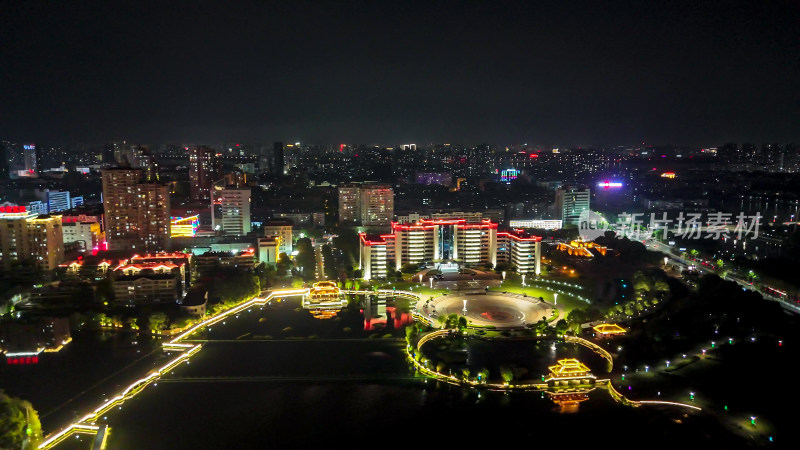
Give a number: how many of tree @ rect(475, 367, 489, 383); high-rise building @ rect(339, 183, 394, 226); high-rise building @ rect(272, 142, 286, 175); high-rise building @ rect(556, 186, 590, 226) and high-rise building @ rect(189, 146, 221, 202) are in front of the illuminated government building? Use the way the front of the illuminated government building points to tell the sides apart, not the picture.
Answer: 1

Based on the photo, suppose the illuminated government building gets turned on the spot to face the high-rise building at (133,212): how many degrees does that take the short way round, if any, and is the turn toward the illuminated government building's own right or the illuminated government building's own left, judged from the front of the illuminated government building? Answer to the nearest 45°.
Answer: approximately 90° to the illuminated government building's own right

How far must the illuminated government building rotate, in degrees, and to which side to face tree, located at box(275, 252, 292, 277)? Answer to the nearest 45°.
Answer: approximately 90° to its right

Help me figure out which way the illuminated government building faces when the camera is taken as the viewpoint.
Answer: facing the viewer

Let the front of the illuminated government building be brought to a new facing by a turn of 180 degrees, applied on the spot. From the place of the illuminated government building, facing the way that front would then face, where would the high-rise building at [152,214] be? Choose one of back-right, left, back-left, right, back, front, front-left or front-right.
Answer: left

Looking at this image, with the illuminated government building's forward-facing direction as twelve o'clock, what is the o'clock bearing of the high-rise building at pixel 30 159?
The high-rise building is roughly at 4 o'clock from the illuminated government building.

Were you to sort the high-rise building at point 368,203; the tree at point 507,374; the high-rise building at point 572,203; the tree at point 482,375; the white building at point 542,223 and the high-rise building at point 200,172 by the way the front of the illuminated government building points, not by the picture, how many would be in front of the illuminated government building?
2

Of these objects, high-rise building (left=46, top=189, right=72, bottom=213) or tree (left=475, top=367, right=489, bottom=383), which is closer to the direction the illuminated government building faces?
the tree

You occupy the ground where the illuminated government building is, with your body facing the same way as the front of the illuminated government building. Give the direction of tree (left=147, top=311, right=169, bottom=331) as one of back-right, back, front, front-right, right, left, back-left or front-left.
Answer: front-right

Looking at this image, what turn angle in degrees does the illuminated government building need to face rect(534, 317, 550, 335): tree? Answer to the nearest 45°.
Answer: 0° — it already faces it

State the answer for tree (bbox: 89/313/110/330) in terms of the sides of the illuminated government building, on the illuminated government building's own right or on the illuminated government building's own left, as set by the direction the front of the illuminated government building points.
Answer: on the illuminated government building's own right

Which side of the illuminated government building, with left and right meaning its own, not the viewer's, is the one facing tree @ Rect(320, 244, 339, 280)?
right

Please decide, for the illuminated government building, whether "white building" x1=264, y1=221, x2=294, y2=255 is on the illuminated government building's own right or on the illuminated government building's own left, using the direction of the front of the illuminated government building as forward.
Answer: on the illuminated government building's own right

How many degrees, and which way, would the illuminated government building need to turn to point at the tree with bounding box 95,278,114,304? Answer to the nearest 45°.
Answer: approximately 45° to its right

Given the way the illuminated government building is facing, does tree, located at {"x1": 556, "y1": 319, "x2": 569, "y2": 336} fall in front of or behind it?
in front

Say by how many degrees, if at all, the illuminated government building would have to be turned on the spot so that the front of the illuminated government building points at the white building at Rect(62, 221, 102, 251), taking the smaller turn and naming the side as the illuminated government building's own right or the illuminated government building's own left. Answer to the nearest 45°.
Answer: approximately 90° to the illuminated government building's own right

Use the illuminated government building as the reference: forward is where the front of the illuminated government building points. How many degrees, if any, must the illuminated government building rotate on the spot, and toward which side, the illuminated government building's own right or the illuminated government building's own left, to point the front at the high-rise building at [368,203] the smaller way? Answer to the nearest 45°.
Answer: approximately 135° to the illuminated government building's own right

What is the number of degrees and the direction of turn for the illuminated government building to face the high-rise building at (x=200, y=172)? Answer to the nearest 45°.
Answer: approximately 135° to its right

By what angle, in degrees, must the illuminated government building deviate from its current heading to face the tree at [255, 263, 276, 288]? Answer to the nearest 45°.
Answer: approximately 90° to its right

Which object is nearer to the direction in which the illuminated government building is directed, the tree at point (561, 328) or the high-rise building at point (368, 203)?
the tree
